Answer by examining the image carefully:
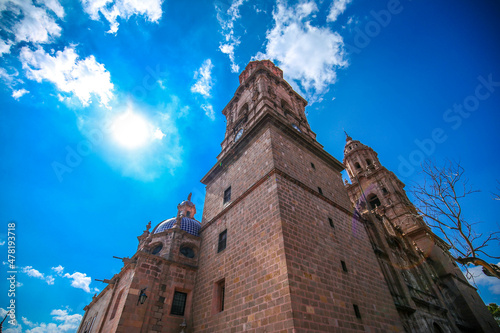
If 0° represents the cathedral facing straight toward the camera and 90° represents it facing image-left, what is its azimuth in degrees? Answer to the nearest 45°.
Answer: approximately 315°
